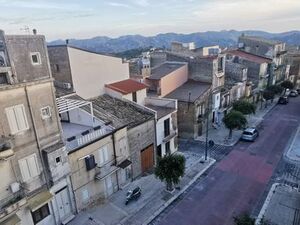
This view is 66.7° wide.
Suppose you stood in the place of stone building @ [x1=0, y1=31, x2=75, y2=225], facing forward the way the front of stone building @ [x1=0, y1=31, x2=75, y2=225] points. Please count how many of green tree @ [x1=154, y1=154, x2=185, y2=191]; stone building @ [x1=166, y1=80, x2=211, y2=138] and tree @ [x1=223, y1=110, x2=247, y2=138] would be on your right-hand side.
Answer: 0

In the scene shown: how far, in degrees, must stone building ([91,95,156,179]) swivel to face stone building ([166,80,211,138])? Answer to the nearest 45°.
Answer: approximately 90° to its left

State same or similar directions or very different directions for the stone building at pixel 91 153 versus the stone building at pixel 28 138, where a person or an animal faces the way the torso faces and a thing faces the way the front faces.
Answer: same or similar directions

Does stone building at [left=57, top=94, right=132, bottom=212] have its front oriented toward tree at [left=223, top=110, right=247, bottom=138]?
no

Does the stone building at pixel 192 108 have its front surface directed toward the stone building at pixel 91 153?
no

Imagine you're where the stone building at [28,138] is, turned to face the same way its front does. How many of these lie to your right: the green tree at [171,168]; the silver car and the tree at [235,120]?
0

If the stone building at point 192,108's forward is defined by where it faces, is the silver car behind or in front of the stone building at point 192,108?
in front

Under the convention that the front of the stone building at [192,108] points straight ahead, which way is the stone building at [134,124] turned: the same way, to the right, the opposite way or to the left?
the same way

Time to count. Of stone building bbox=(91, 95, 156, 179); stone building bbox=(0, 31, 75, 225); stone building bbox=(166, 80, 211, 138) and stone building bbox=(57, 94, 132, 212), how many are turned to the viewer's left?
0

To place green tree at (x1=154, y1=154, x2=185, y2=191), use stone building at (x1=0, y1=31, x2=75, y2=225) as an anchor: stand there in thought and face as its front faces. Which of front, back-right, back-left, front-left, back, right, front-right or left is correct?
front-left

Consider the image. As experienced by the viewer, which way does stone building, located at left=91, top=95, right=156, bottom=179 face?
facing the viewer and to the right of the viewer

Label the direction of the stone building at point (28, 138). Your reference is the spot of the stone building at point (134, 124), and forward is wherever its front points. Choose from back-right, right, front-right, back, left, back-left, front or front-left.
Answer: right

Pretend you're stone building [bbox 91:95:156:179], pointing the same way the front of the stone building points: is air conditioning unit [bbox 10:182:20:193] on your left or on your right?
on your right

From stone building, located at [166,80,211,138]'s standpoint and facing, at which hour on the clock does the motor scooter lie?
The motor scooter is roughly at 2 o'clock from the stone building.

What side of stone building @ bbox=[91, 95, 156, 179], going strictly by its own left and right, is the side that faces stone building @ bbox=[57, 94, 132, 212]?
right

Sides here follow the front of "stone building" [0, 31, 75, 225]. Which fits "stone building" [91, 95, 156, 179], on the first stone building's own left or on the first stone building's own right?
on the first stone building's own left

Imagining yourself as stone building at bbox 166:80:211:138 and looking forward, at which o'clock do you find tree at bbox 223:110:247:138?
The tree is roughly at 11 o'clock from the stone building.

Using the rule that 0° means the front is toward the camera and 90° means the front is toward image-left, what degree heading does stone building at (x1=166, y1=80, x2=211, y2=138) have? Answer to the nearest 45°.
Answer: approximately 315°

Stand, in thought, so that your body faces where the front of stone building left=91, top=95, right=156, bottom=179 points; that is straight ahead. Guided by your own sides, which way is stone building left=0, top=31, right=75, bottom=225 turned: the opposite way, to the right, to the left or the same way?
the same way

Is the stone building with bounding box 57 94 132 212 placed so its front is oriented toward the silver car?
no
